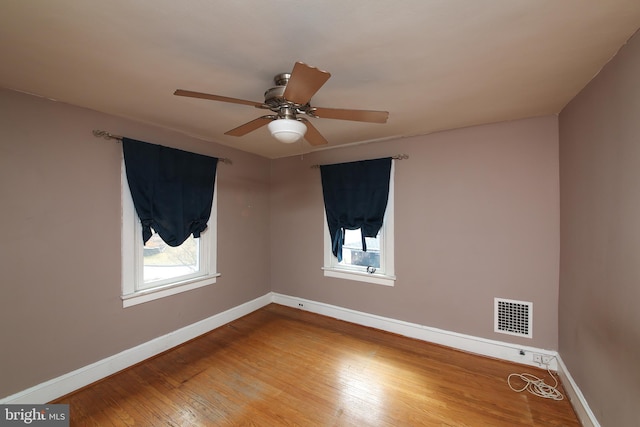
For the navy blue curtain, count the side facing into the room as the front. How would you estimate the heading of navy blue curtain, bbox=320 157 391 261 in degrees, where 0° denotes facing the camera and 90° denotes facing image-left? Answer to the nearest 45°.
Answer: approximately 45°

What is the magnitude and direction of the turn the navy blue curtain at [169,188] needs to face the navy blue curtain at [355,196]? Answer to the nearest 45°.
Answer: approximately 45° to its left

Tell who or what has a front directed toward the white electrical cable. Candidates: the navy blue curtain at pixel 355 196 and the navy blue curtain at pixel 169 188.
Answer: the navy blue curtain at pixel 169 188

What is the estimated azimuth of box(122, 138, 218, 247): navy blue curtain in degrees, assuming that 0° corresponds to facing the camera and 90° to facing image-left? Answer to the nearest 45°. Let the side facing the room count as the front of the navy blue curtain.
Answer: approximately 315°

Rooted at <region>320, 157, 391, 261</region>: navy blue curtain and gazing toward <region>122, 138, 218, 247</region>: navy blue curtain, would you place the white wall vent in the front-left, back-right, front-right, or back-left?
back-left

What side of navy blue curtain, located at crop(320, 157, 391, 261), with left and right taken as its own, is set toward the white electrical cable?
left

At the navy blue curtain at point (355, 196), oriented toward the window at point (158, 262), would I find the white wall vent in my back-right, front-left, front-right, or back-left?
back-left

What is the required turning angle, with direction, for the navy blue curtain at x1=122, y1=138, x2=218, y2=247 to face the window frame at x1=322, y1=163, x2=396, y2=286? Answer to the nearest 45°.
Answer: approximately 45° to its left

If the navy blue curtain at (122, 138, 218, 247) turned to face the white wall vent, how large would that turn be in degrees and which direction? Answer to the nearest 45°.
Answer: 0° — it already faces it

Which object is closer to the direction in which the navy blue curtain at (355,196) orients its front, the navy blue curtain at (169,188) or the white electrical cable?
the navy blue curtain
